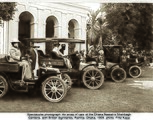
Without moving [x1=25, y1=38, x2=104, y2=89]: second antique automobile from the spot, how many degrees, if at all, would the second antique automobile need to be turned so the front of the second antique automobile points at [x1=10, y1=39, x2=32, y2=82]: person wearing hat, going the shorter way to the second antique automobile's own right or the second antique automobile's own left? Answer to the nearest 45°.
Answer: approximately 180°

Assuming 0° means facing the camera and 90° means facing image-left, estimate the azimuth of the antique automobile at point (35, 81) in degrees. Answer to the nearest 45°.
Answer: approximately 270°

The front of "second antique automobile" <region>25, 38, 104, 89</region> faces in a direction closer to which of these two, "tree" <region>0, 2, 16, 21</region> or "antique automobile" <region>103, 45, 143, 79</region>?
the antique automobile

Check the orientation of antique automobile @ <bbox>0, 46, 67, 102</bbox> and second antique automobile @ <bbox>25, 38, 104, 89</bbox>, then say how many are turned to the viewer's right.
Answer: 2

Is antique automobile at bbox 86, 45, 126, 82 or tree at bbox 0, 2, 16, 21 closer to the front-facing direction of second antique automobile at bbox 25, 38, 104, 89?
the antique automobile
